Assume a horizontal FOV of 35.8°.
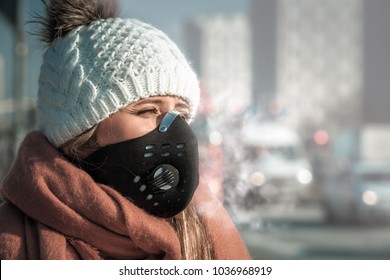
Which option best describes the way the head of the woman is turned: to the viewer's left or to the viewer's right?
to the viewer's right

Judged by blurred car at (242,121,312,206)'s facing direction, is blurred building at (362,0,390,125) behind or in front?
behind

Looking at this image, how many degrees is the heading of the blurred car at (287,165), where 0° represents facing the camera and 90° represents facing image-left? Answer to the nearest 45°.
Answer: approximately 0°

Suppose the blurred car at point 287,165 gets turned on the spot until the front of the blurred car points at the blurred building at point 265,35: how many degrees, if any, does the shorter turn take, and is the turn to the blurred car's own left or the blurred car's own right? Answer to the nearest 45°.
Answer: approximately 180°

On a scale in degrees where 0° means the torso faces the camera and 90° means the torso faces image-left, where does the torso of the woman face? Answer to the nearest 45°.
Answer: approximately 315°

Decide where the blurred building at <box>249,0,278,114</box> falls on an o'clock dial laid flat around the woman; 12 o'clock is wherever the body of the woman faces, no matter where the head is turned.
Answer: The blurred building is roughly at 8 o'clock from the woman.

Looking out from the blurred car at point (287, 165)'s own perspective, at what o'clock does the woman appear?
The woman is roughly at 12 o'clock from the blurred car.

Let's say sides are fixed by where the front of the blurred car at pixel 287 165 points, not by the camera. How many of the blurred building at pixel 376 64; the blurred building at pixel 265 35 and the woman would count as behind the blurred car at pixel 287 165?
2
